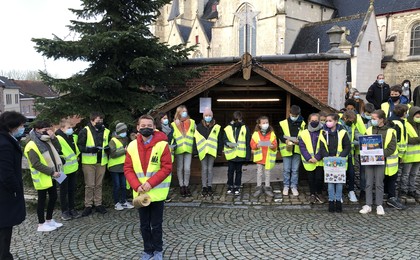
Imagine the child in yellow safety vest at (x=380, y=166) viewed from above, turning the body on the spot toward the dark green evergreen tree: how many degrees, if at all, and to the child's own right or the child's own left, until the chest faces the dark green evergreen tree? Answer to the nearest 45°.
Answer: approximately 45° to the child's own right

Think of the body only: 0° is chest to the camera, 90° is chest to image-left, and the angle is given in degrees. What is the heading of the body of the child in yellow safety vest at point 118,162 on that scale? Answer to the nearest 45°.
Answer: approximately 315°

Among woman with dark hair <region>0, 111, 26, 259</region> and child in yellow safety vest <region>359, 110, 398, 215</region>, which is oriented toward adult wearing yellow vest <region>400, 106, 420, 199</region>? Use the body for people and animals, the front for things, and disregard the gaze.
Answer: the woman with dark hair

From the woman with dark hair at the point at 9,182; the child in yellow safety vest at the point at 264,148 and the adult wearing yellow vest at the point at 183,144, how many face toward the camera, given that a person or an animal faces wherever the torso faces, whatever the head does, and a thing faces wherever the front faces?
2

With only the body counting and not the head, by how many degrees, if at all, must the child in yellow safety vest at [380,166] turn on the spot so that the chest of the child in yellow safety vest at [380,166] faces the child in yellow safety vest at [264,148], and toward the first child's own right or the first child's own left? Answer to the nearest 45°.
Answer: approximately 45° to the first child's own right

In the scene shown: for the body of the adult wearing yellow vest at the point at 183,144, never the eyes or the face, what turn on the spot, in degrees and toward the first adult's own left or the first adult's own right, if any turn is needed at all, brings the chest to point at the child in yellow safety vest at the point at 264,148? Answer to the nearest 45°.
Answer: approximately 90° to the first adult's own left

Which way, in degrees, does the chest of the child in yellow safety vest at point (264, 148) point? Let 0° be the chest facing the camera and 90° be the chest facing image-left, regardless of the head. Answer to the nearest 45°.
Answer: approximately 0°

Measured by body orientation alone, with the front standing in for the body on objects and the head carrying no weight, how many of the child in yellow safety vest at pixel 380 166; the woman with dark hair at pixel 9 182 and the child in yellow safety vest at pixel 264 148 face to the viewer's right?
1

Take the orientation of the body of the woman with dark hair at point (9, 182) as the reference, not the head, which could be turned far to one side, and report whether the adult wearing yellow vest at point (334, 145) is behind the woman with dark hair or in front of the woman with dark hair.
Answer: in front

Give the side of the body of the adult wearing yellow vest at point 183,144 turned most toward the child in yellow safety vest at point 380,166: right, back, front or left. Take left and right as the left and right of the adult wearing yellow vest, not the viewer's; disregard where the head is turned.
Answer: left

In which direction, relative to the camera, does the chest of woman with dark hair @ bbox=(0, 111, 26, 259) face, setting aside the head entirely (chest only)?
to the viewer's right

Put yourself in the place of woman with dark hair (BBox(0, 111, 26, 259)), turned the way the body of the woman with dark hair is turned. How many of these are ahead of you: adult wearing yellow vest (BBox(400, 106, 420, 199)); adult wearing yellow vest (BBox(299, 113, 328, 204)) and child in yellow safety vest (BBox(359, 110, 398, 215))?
3
